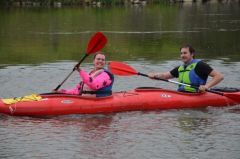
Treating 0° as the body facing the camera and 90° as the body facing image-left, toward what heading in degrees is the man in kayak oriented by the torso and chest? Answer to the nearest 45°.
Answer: approximately 45°
